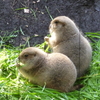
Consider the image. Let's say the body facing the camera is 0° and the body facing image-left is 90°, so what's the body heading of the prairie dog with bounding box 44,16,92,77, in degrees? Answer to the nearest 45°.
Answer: approximately 90°

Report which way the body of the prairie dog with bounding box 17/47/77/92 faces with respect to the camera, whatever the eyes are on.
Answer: to the viewer's left

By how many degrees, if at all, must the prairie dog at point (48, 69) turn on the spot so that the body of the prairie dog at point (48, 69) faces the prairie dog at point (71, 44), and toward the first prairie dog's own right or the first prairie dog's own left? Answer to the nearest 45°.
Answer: approximately 135° to the first prairie dog's own right

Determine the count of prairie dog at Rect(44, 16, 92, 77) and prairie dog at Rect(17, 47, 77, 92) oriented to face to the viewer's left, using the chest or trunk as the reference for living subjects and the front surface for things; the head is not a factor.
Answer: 2

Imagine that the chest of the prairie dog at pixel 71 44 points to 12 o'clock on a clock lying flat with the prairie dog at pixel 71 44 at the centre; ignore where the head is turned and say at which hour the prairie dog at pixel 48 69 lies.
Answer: the prairie dog at pixel 48 69 is roughly at 10 o'clock from the prairie dog at pixel 71 44.
